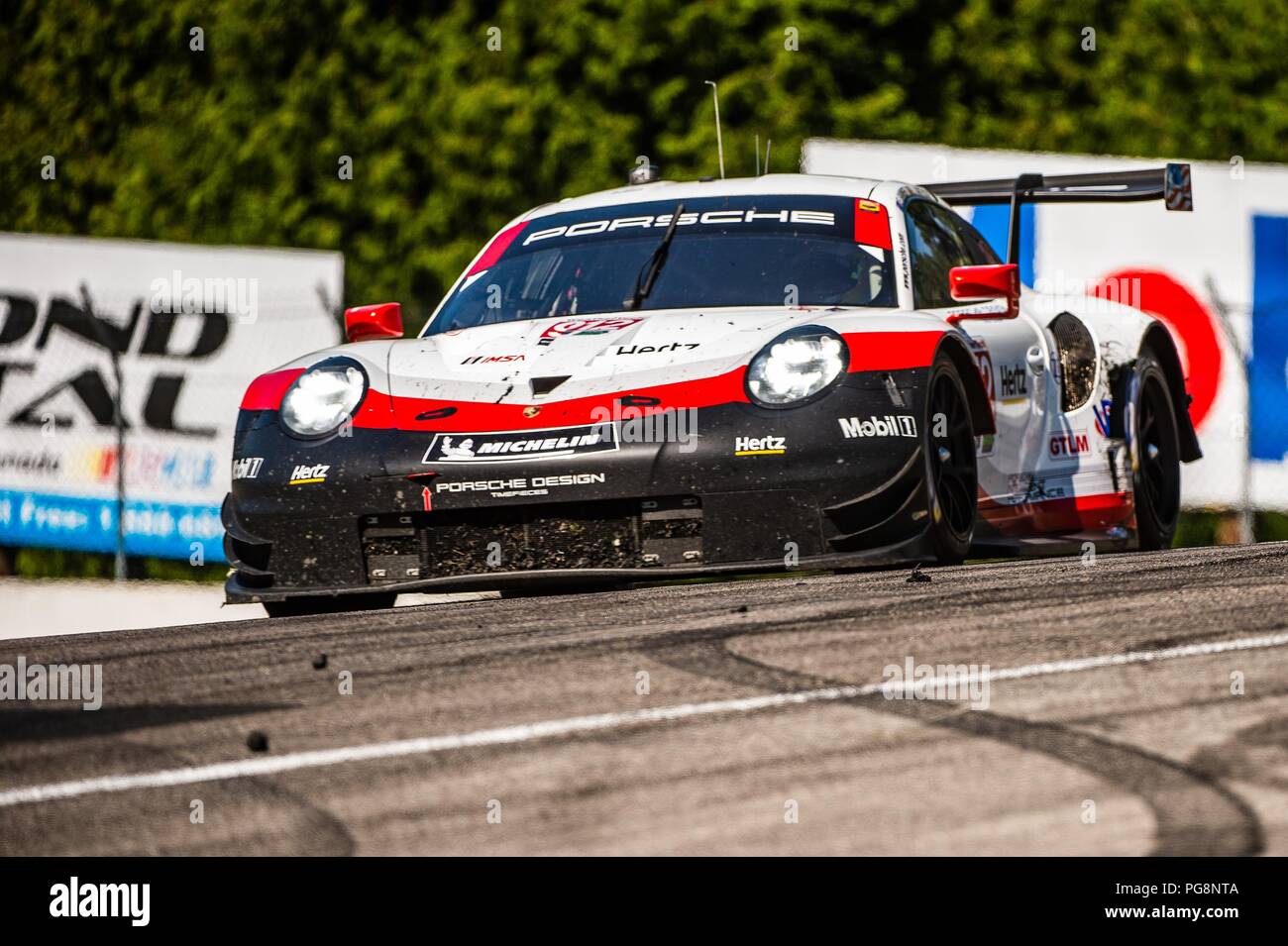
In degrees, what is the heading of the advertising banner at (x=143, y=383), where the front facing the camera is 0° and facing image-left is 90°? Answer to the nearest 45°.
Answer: approximately 0°

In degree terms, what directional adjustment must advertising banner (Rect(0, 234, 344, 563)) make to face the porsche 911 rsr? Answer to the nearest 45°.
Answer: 0° — it already faces it
